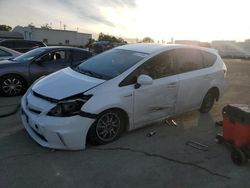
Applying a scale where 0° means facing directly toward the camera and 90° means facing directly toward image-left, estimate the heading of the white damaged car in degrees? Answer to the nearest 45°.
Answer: approximately 45°

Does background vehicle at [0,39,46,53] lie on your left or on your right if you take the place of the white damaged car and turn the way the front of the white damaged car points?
on your right

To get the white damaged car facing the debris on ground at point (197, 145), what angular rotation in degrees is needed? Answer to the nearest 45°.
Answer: approximately 135° to its left

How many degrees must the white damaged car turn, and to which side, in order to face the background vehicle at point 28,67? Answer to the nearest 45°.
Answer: approximately 90° to its right
